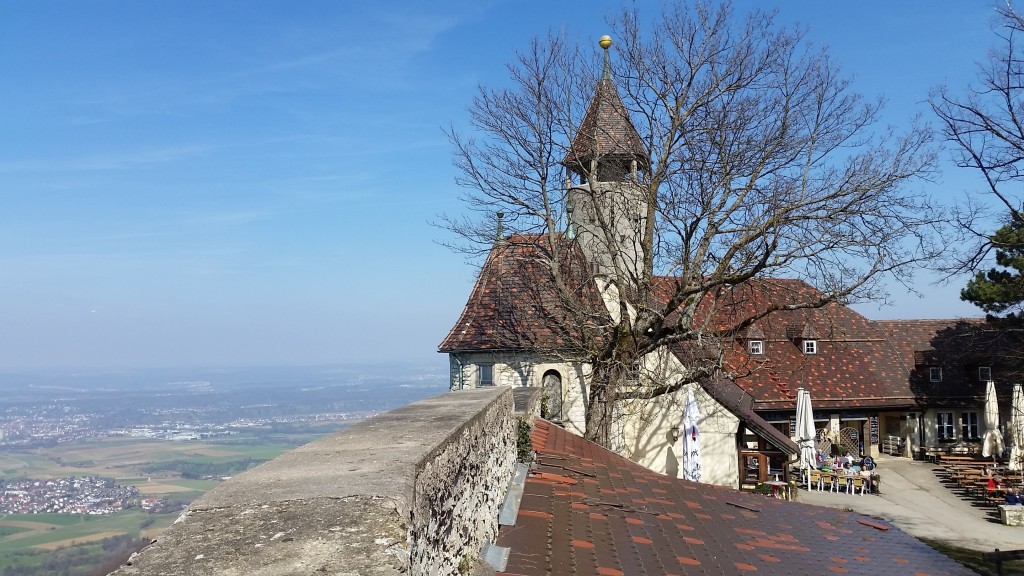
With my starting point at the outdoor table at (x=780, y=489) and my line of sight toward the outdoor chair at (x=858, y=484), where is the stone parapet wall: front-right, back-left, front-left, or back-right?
back-right

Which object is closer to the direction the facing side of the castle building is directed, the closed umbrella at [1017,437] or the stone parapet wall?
the stone parapet wall

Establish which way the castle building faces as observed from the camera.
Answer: facing the viewer

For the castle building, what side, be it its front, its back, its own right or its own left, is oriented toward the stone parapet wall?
front

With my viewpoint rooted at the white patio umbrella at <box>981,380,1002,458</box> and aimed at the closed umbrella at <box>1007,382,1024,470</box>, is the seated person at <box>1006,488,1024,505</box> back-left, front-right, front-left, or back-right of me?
front-right

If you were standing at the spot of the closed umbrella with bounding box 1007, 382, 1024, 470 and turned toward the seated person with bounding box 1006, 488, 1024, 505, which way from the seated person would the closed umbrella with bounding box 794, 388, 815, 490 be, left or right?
right

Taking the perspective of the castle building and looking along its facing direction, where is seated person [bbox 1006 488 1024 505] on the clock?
The seated person is roughly at 9 o'clock from the castle building.
